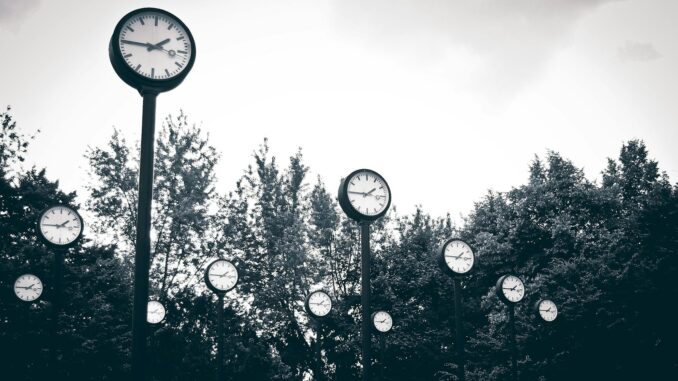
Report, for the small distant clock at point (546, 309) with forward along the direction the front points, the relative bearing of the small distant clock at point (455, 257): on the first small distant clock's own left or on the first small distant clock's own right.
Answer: on the first small distant clock's own right

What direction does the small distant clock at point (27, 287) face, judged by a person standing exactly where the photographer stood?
facing the viewer

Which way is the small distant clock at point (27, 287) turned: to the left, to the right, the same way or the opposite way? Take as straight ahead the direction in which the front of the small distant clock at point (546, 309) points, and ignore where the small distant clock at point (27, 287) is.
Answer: the same way

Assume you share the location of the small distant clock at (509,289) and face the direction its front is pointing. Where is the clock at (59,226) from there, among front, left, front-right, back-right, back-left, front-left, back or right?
right

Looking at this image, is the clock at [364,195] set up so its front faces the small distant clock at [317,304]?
no

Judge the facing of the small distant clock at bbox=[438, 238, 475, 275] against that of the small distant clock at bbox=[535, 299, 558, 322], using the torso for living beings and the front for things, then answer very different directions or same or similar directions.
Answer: same or similar directions

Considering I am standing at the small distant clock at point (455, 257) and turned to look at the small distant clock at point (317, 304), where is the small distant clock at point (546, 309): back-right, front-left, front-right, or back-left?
front-right

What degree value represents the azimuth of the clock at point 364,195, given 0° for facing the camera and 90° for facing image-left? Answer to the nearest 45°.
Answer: approximately 315°

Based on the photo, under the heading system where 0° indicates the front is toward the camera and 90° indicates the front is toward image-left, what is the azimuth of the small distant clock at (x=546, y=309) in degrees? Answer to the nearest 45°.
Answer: approximately 315°

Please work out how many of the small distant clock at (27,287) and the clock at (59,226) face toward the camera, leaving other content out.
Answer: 2

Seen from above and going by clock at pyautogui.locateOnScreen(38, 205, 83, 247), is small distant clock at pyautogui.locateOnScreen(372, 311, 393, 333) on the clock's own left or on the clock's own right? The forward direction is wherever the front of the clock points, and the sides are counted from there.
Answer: on the clock's own left

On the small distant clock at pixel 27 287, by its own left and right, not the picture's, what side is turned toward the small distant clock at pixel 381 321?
left

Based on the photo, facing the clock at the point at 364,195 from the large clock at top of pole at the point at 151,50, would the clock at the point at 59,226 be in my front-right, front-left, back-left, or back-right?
front-left

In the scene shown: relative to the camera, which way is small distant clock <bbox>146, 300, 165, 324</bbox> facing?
toward the camera

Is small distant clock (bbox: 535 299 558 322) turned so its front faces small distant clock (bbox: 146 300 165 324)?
no

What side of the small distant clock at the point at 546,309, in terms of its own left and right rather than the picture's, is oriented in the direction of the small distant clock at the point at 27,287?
right

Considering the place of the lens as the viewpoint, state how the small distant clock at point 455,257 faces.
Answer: facing the viewer and to the right of the viewer

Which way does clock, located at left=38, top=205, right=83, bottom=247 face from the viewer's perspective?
toward the camera

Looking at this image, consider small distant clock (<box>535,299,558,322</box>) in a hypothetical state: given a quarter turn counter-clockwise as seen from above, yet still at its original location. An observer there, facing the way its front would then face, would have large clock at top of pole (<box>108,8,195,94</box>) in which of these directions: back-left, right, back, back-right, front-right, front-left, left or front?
back-right

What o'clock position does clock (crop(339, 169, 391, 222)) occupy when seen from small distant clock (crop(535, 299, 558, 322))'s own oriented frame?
The clock is roughly at 2 o'clock from the small distant clock.

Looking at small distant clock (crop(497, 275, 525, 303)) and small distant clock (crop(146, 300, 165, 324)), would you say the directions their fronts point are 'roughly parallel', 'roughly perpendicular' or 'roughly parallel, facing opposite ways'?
roughly parallel

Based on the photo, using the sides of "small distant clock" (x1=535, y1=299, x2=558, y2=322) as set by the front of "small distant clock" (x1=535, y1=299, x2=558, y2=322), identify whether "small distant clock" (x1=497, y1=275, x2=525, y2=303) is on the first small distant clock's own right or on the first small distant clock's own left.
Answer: on the first small distant clock's own right
